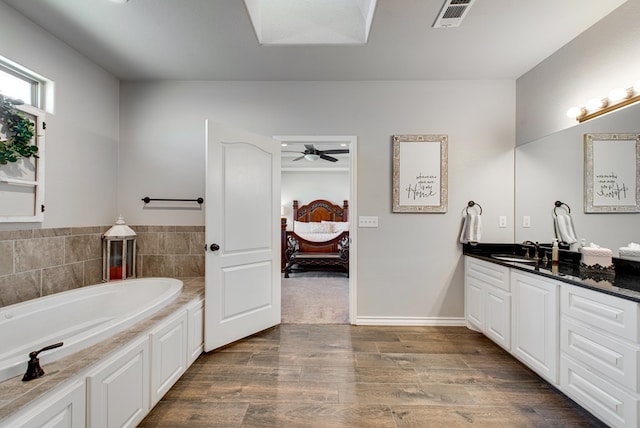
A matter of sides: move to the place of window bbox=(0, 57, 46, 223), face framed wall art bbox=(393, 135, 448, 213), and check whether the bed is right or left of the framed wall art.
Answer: left

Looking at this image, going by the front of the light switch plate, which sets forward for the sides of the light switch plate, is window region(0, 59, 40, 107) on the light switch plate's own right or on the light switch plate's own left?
on the light switch plate's own right

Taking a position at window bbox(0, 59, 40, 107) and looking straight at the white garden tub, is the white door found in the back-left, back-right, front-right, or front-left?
front-left

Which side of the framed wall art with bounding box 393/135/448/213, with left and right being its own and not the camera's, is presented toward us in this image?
front

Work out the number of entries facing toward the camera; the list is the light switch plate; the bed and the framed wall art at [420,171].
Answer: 3

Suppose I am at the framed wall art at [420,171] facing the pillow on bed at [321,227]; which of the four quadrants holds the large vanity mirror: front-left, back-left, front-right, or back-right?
back-right

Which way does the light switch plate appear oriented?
toward the camera

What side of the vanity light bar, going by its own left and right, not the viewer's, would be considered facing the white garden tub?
front

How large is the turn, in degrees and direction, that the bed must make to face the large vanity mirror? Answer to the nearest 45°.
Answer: approximately 45° to its left

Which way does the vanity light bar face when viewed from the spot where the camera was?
facing the viewer and to the left of the viewer

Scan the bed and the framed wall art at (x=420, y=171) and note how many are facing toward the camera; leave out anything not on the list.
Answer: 2

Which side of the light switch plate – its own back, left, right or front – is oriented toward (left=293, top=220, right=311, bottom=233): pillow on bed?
back

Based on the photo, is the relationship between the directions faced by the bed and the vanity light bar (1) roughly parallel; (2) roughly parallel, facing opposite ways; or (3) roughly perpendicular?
roughly perpendicular

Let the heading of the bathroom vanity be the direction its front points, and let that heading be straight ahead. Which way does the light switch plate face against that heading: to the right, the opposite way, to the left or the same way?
to the left

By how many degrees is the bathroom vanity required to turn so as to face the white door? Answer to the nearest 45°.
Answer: approximately 45° to its right

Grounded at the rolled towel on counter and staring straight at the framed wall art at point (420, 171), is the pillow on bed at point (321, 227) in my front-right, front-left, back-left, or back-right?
front-right
